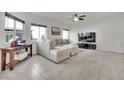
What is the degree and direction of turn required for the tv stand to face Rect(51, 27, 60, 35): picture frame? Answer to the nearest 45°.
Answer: approximately 45° to its right

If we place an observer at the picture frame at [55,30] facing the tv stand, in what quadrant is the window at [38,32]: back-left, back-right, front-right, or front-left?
back-right

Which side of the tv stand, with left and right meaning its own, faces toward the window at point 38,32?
front

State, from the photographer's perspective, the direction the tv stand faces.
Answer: facing the viewer and to the left of the viewer

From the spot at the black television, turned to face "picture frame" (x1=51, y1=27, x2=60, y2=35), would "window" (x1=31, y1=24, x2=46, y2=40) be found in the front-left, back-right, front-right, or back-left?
front-left

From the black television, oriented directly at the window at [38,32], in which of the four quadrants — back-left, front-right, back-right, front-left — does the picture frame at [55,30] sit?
front-right
